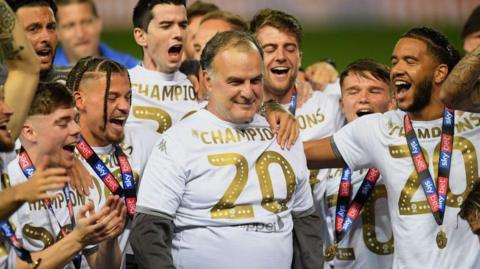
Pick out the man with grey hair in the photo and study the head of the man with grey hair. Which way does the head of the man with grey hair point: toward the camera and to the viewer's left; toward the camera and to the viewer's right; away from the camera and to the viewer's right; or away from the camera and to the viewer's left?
toward the camera and to the viewer's right

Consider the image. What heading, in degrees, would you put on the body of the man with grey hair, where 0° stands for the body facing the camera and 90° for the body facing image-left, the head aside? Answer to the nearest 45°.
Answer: approximately 315°
